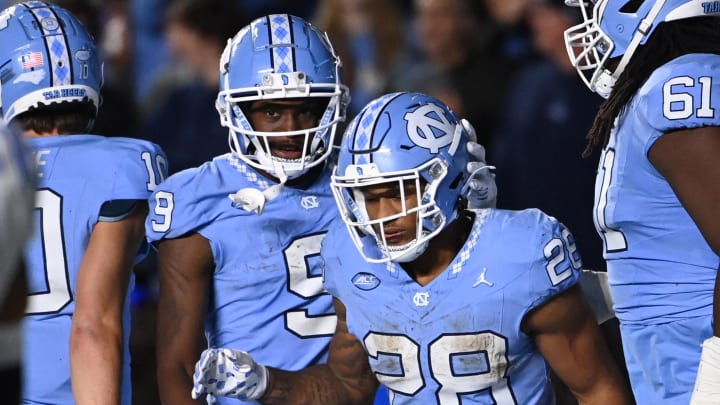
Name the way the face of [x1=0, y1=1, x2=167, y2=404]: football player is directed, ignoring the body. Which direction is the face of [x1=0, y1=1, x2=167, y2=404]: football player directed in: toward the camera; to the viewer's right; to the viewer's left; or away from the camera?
away from the camera

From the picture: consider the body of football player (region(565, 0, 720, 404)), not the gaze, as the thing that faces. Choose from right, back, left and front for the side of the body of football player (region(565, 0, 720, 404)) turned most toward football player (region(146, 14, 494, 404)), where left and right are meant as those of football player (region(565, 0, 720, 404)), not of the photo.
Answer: front

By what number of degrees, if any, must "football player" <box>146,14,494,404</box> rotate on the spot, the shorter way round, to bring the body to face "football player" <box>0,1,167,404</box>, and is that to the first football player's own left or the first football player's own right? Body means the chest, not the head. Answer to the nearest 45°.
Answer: approximately 90° to the first football player's own right

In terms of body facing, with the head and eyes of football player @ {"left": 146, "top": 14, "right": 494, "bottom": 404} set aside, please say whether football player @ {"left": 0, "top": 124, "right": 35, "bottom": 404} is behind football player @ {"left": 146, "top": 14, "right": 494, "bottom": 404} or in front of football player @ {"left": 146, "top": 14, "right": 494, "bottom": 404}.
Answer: in front

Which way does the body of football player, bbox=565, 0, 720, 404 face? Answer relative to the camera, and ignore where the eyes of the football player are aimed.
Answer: to the viewer's left

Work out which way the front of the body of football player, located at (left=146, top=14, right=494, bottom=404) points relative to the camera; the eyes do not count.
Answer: toward the camera

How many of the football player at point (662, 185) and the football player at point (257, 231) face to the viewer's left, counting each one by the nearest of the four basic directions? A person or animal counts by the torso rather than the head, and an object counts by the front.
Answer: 1
